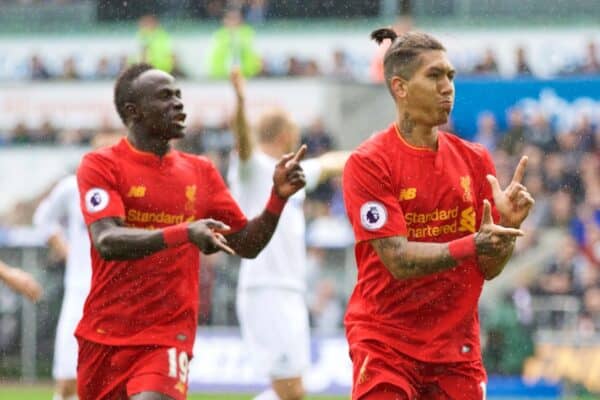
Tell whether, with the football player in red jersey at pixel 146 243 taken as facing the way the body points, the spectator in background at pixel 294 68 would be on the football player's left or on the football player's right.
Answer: on the football player's left

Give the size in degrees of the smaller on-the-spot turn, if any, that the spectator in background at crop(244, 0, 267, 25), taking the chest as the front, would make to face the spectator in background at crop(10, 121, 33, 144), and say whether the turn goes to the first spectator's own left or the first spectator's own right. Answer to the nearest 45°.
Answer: approximately 45° to the first spectator's own right

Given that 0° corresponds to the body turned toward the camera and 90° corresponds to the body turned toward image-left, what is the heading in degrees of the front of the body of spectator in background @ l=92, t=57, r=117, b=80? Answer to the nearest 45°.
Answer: approximately 0°

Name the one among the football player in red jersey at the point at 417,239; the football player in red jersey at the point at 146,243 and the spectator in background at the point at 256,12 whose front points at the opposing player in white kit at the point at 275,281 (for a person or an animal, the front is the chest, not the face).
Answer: the spectator in background

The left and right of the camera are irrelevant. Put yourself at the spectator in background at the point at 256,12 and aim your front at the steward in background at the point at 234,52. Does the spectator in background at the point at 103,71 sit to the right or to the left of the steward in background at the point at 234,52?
right

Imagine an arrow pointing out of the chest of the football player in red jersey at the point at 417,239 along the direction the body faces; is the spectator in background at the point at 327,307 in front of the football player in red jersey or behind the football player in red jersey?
behind

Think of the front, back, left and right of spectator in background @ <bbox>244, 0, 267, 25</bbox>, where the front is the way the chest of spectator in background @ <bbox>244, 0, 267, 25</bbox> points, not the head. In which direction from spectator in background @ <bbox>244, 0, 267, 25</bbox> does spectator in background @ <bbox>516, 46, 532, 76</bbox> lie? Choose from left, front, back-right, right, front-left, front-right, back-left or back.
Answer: front-left
